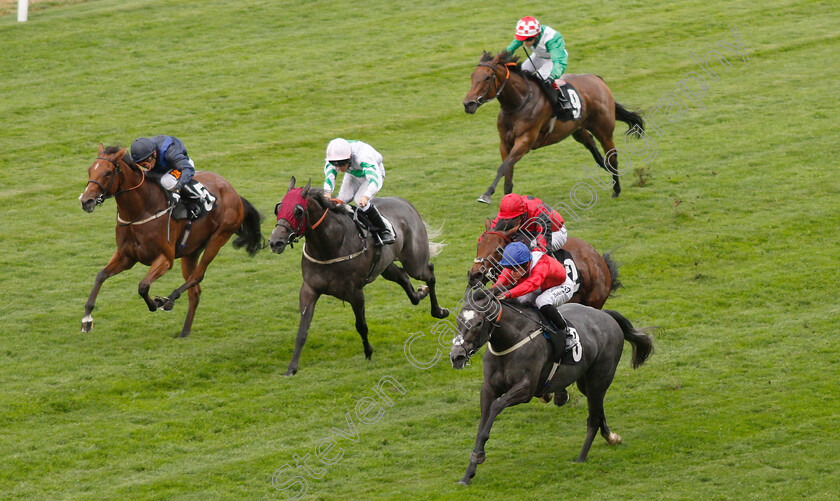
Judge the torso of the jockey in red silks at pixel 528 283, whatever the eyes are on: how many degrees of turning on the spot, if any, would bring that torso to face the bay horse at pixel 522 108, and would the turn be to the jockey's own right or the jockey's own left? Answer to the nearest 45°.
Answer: approximately 135° to the jockey's own right

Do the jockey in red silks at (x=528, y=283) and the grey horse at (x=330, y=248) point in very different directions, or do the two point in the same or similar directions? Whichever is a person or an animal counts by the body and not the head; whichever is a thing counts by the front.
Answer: same or similar directions

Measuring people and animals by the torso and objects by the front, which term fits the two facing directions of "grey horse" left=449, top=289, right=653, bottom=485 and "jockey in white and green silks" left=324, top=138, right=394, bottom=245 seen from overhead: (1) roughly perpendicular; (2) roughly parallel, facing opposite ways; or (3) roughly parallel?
roughly parallel

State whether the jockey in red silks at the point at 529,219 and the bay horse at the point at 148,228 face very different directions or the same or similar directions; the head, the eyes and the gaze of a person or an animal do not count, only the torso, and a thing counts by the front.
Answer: same or similar directions

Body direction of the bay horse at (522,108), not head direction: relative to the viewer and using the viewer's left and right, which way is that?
facing the viewer and to the left of the viewer

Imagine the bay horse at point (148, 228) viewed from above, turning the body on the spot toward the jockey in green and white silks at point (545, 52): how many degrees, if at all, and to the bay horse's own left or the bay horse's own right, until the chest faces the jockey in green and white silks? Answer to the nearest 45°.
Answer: approximately 180°

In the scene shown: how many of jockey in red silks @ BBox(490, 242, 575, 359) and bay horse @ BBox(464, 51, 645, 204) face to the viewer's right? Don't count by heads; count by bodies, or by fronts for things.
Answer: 0

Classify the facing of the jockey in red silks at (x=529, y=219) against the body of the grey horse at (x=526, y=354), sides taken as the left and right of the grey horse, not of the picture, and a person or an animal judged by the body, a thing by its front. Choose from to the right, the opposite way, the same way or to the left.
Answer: the same way

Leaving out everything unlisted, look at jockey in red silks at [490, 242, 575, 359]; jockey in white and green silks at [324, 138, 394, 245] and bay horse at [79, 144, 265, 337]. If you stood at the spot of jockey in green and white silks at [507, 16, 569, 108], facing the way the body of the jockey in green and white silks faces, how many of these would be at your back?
0

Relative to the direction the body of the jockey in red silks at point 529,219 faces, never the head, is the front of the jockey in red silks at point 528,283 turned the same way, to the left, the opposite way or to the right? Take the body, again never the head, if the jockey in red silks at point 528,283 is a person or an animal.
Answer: the same way

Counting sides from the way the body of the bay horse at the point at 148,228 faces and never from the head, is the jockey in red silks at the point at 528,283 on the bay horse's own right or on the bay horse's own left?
on the bay horse's own left

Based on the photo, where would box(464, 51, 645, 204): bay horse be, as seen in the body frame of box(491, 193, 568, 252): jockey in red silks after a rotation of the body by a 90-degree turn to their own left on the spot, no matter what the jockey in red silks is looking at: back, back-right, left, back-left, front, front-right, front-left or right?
back-left

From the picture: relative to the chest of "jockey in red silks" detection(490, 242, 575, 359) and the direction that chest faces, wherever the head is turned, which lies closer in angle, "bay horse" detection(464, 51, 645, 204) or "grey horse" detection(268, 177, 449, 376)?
the grey horse

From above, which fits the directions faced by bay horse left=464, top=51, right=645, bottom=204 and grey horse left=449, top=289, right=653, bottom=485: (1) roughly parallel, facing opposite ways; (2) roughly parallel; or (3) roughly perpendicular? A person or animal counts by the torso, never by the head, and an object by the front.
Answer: roughly parallel
